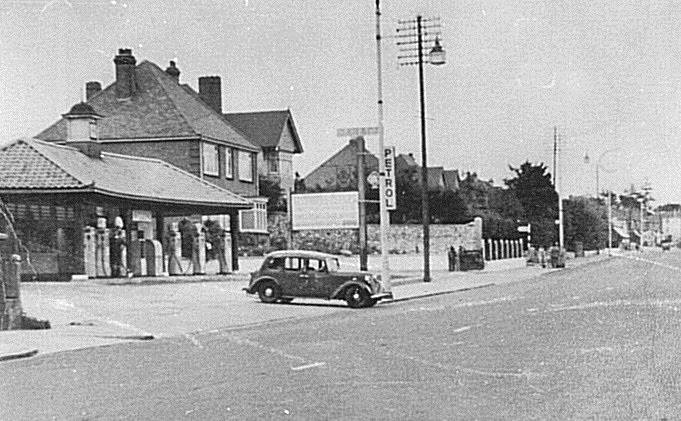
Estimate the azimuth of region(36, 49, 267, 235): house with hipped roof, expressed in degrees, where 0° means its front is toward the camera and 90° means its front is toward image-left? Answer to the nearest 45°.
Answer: approximately 315°

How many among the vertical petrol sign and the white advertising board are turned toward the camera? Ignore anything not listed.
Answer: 2

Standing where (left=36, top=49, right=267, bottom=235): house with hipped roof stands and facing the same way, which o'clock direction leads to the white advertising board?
The white advertising board is roughly at 11 o'clock from the house with hipped roof.

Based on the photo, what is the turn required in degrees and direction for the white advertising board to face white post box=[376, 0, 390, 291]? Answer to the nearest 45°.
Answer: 0° — it already faces it

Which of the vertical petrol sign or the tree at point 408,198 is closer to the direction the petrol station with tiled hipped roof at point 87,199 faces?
the vertical petrol sign

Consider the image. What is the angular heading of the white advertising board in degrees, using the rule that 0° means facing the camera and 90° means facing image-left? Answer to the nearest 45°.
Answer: approximately 0°
